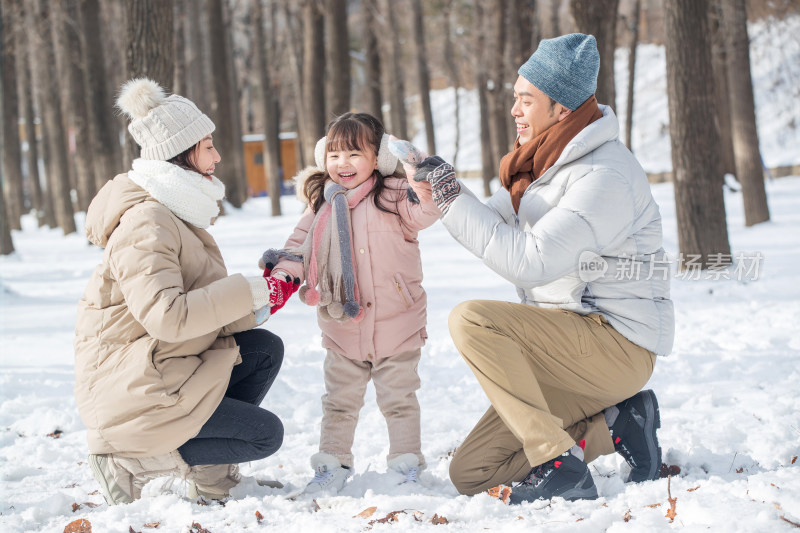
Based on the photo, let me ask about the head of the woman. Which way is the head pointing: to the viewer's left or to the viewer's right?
to the viewer's right

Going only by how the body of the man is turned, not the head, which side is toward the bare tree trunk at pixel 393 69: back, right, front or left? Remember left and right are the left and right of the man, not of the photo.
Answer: right

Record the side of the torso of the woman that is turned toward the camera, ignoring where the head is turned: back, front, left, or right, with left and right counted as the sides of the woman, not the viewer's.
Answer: right

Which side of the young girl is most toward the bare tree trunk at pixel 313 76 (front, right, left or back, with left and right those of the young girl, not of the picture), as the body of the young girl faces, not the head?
back

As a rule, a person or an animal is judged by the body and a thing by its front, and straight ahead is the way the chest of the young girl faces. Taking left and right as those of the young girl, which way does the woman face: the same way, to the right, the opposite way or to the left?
to the left

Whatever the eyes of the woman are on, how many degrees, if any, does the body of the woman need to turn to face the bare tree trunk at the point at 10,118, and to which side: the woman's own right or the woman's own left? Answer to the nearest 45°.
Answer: approximately 90° to the woman's own left

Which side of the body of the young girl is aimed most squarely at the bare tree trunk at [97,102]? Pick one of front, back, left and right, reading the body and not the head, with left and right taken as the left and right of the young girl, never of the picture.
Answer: back

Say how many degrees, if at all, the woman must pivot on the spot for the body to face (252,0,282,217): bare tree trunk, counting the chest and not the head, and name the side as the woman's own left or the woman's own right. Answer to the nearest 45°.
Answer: approximately 90° to the woman's own left

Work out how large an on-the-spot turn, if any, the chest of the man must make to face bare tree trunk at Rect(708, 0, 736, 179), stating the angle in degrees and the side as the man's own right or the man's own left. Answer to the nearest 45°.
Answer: approximately 90° to the man's own right

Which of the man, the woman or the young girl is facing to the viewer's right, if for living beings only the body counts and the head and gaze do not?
the woman

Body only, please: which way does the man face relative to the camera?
to the viewer's left
